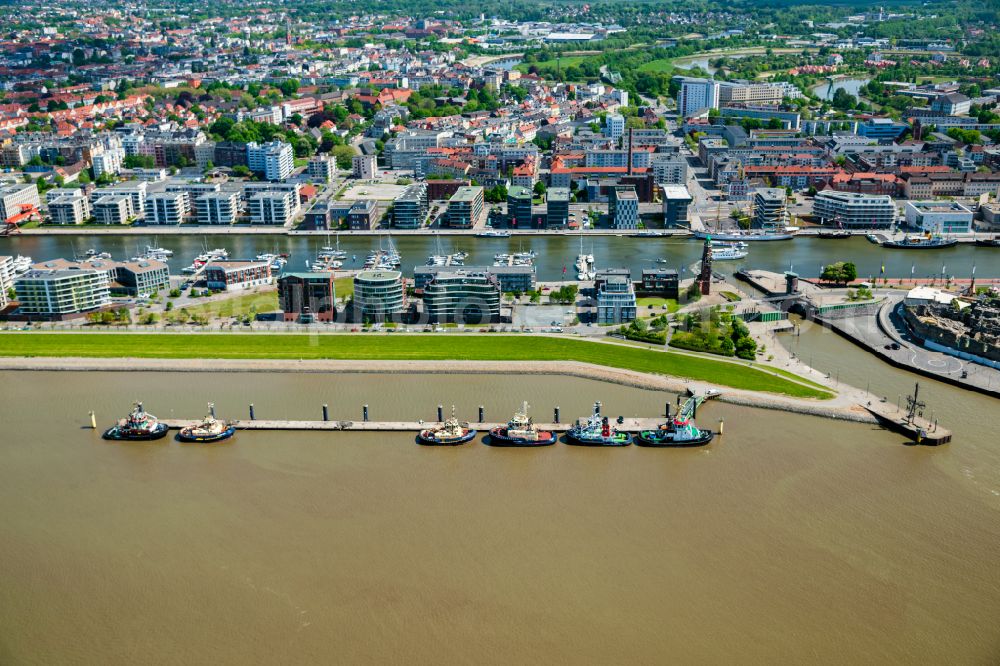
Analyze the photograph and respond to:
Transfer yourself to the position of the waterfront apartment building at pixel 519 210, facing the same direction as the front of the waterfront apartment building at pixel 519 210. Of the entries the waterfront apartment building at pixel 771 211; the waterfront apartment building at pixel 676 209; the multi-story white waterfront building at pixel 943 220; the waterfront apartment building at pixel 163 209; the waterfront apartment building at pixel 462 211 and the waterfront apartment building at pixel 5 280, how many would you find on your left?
3

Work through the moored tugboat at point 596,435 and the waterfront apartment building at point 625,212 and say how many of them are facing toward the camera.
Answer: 1

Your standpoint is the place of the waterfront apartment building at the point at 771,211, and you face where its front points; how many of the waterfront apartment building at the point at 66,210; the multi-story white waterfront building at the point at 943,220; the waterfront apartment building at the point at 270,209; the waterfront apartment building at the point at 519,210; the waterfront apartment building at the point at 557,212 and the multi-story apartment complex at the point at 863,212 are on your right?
4

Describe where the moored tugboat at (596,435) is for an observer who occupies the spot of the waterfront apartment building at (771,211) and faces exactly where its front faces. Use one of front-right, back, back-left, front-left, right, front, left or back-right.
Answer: front

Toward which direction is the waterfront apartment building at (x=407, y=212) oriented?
toward the camera

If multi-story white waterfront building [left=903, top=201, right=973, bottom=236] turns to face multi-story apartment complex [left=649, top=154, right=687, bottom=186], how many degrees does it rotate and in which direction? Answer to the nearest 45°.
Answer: approximately 90° to its right

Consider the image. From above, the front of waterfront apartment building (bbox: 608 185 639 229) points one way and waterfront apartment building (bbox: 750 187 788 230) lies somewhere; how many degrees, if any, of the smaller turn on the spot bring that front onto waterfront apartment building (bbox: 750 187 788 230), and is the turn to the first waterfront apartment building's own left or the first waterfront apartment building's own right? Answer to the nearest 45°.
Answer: approximately 90° to the first waterfront apartment building's own left

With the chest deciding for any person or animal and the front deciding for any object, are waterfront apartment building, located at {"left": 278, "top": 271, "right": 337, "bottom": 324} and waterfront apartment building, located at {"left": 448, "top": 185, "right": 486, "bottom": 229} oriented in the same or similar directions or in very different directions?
same or similar directions

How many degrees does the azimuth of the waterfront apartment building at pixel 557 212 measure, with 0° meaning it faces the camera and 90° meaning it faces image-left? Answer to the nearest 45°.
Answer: approximately 0°

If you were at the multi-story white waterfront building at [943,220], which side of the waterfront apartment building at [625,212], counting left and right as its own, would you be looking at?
left

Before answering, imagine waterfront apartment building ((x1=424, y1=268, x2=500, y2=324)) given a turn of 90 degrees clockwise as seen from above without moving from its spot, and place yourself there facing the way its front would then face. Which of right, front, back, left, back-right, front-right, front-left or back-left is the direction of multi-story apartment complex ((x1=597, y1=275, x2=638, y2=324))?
back

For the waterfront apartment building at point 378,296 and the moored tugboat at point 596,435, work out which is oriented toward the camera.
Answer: the waterfront apartment building

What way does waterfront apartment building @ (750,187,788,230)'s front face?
toward the camera

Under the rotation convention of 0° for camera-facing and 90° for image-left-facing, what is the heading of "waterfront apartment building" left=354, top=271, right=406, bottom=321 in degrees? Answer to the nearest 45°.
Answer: approximately 0°

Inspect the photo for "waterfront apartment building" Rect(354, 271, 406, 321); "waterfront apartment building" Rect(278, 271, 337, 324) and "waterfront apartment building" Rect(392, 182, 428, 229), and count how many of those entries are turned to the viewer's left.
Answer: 0

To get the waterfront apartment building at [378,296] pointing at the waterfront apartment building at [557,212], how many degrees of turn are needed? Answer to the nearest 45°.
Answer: approximately 135° to its left

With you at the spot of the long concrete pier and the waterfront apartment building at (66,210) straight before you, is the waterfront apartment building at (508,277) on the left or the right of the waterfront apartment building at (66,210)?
right

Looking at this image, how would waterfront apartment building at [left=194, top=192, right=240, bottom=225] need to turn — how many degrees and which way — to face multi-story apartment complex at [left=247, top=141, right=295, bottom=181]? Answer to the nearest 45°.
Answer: approximately 180°

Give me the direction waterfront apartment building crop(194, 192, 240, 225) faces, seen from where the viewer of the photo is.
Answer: facing the viewer

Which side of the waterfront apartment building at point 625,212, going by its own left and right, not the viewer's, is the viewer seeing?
front

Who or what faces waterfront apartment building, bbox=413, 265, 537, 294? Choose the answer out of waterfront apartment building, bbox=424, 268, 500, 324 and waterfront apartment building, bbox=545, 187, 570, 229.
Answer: waterfront apartment building, bbox=545, 187, 570, 229
